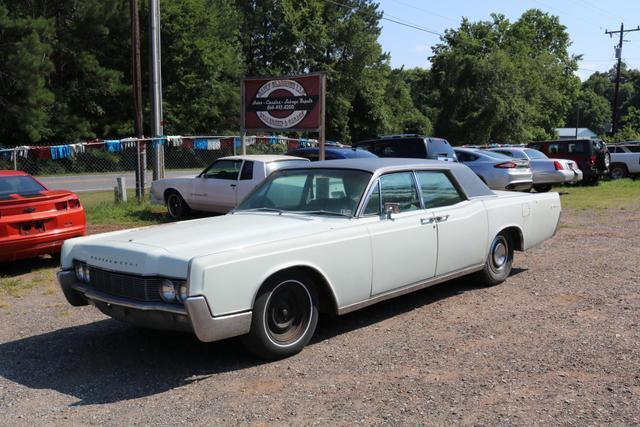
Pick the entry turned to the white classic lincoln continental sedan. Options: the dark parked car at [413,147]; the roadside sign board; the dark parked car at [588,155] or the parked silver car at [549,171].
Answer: the roadside sign board

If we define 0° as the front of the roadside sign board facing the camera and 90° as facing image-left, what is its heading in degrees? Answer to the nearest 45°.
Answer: approximately 0°

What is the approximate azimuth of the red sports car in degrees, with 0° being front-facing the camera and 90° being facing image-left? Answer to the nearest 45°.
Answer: approximately 135°

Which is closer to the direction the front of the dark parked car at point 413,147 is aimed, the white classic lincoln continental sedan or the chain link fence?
the chain link fence

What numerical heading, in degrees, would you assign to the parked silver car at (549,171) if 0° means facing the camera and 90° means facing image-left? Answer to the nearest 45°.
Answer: approximately 135°

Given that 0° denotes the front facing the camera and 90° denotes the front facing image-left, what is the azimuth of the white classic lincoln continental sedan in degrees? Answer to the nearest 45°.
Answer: approximately 45°

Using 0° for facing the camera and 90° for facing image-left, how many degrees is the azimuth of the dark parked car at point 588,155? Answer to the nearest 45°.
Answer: approximately 135°

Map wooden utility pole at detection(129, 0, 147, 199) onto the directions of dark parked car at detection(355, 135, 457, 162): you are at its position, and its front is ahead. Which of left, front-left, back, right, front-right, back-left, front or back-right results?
front-left

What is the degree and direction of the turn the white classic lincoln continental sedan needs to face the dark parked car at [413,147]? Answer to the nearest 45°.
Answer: approximately 135° to its right

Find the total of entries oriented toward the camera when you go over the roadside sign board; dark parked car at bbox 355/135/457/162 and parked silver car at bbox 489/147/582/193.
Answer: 1

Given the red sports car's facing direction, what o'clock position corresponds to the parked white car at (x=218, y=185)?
The parked white car is roughly at 3 o'clock from the red sports car.

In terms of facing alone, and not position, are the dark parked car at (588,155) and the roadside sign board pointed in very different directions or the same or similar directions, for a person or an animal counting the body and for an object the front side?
very different directions

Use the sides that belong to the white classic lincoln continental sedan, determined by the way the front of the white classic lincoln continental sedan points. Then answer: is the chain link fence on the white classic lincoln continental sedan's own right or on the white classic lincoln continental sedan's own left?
on the white classic lincoln continental sedan's own right

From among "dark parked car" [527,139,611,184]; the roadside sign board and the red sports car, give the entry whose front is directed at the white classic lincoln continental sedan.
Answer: the roadside sign board

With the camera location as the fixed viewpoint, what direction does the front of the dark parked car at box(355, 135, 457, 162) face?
facing away from the viewer and to the left of the viewer

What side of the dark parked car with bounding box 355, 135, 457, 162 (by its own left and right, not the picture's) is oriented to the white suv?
right

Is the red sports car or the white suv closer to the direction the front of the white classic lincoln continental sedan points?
the red sports car
